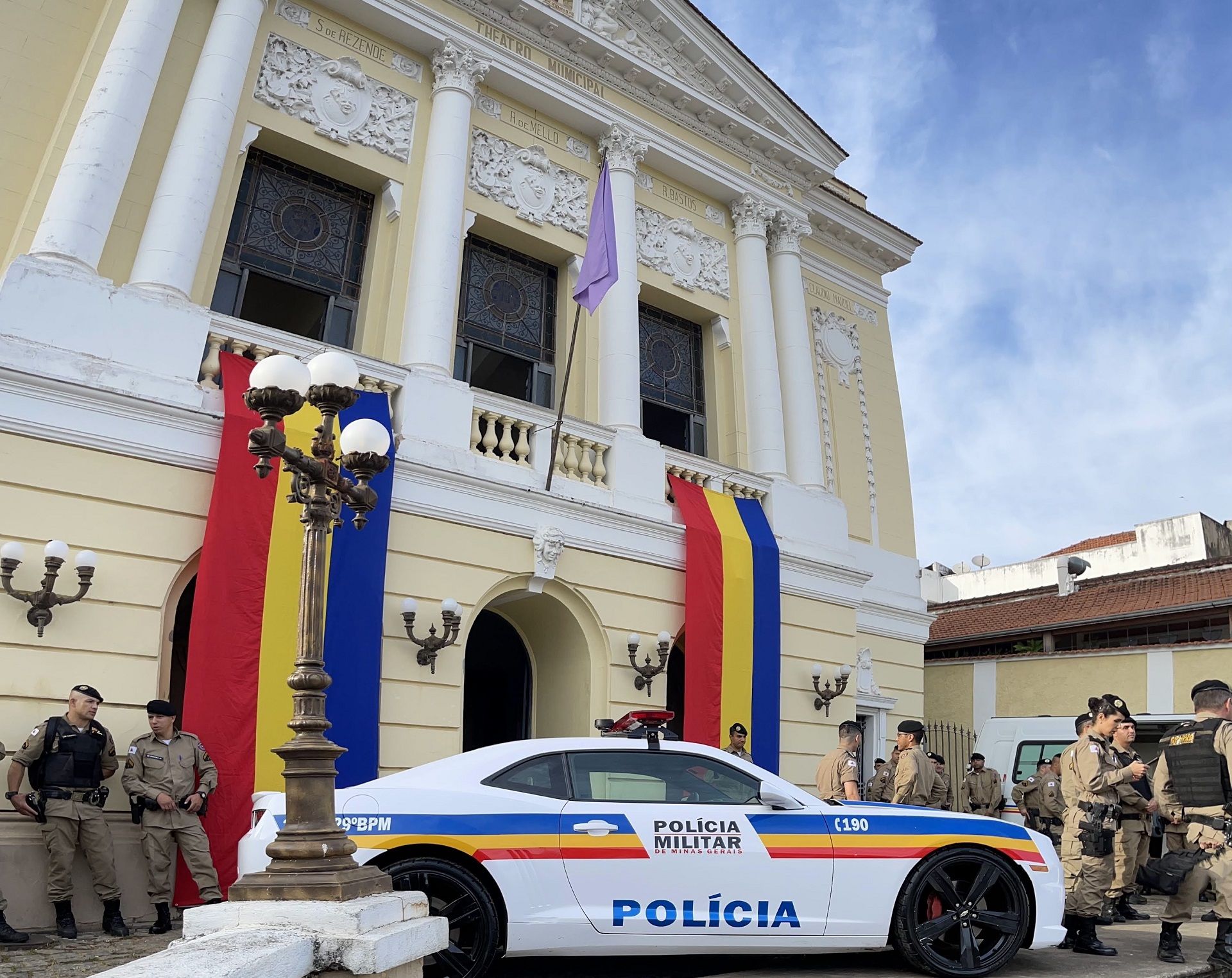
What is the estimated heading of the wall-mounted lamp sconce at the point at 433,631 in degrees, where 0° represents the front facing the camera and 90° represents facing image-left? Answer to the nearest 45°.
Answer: approximately 315°

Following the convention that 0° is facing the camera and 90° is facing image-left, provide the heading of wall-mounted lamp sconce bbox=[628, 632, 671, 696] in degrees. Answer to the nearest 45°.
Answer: approximately 315°

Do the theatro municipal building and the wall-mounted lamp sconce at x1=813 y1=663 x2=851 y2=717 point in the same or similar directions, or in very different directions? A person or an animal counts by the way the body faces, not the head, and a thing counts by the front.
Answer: same or similar directions

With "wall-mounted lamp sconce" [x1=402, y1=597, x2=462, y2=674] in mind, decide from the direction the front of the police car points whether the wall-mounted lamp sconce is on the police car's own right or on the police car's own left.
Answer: on the police car's own left

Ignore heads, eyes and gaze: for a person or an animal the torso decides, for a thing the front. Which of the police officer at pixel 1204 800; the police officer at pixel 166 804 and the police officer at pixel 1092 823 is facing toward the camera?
the police officer at pixel 166 804

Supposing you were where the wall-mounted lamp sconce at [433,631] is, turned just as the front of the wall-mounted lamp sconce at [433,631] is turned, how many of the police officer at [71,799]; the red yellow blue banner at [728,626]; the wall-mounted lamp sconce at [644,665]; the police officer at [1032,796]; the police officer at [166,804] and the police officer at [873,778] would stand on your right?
2

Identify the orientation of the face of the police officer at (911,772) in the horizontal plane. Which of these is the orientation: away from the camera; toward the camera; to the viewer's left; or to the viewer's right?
to the viewer's left

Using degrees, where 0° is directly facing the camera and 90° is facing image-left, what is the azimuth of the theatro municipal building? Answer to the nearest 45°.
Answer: approximately 315°

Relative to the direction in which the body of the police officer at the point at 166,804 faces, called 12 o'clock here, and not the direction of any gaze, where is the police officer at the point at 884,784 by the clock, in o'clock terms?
the police officer at the point at 884,784 is roughly at 9 o'clock from the police officer at the point at 166,804.

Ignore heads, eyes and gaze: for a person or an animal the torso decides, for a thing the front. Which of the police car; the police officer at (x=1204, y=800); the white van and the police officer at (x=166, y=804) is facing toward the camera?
the police officer at (x=166, y=804)

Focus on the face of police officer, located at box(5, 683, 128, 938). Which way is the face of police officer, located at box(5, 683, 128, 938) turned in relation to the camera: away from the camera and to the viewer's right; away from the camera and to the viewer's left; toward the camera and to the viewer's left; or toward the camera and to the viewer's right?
toward the camera and to the viewer's right

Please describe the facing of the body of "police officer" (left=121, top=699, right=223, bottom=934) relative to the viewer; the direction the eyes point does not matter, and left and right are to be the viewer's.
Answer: facing the viewer

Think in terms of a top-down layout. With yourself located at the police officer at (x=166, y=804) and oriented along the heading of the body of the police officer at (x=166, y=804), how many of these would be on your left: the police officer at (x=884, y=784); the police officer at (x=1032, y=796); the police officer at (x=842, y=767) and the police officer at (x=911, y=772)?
4

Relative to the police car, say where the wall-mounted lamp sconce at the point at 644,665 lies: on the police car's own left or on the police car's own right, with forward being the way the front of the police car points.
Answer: on the police car's own left
